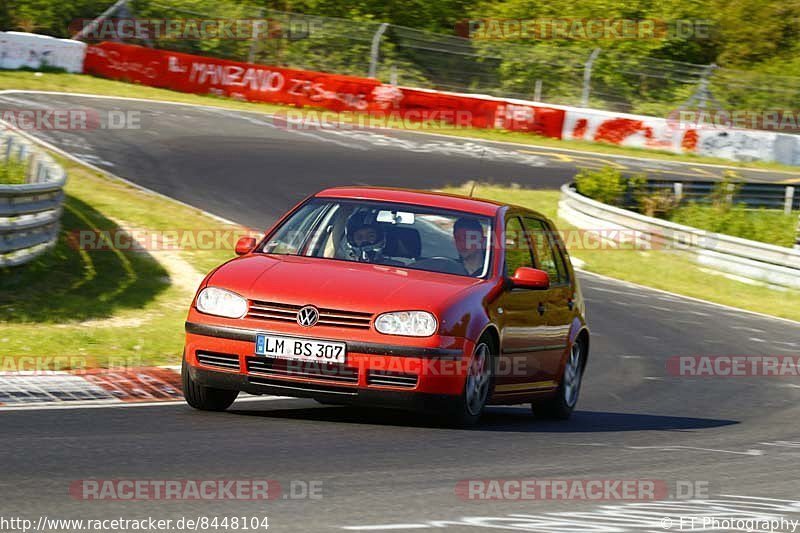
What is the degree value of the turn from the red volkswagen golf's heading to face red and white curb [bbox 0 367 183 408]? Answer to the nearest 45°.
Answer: approximately 90° to its right

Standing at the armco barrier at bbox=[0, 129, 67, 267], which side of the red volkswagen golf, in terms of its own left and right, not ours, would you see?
right

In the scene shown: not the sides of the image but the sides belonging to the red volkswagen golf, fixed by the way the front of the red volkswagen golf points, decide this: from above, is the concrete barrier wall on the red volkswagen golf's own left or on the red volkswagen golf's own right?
on the red volkswagen golf's own right

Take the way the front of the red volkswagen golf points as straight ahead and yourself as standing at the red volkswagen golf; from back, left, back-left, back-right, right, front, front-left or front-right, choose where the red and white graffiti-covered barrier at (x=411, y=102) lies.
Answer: back-right

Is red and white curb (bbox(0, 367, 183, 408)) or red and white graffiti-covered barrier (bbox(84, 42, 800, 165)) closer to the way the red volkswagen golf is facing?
the red and white curb

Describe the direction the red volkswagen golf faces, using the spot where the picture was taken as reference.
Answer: facing the viewer and to the left of the viewer

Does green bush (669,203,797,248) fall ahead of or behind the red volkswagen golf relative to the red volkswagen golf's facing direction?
behind
